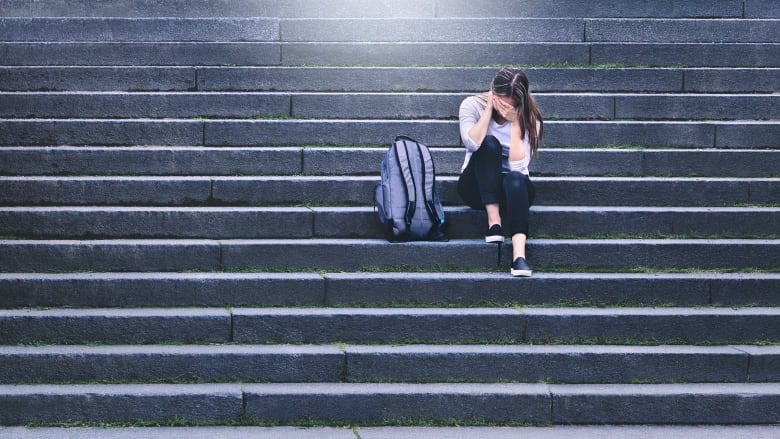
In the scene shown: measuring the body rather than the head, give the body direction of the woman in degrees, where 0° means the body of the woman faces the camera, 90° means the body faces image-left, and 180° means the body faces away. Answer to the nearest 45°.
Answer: approximately 0°

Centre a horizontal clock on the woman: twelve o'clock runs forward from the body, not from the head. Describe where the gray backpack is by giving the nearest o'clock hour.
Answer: The gray backpack is roughly at 2 o'clock from the woman.
